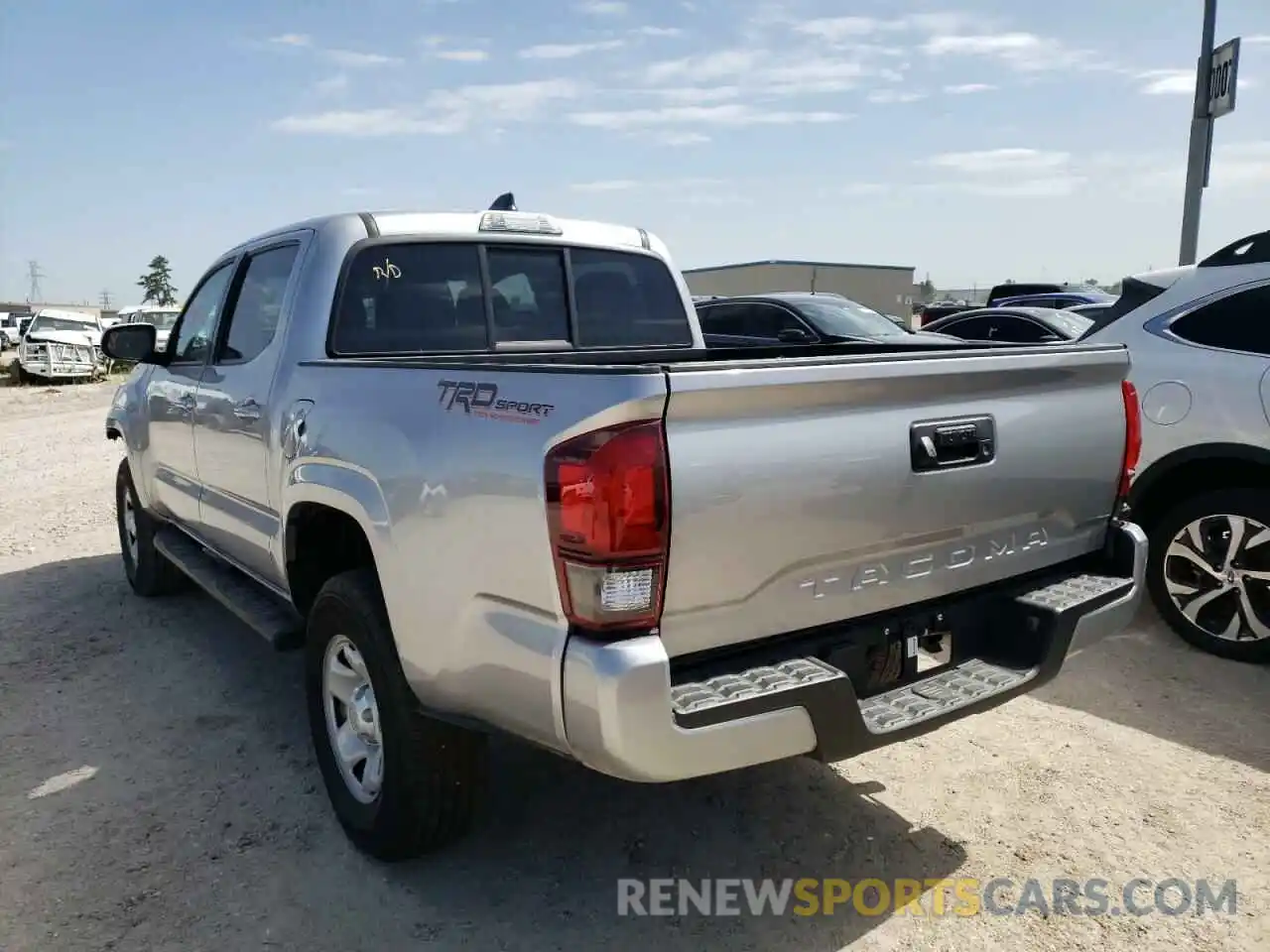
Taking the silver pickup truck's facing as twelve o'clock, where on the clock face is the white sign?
The white sign is roughly at 3 o'clock from the silver pickup truck.

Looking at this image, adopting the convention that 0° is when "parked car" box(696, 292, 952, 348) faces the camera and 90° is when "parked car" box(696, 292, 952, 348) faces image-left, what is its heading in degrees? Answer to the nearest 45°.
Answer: approximately 315°

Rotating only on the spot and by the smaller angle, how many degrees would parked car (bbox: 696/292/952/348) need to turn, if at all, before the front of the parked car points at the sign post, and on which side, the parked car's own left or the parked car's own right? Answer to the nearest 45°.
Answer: approximately 45° to the parked car's own left

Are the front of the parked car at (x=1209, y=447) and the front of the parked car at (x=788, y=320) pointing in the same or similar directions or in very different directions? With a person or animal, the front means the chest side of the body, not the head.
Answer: same or similar directions

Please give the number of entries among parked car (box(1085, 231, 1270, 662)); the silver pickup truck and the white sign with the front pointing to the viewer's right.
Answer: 1

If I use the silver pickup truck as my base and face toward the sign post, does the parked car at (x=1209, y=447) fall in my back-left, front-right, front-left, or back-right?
front-right

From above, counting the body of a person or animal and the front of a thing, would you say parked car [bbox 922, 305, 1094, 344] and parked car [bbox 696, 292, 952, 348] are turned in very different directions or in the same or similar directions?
same or similar directions

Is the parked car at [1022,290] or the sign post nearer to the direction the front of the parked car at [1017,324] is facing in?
the sign post

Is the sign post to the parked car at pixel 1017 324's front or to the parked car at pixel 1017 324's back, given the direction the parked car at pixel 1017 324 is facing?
to the front

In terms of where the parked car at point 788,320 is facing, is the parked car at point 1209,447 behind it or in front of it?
in front

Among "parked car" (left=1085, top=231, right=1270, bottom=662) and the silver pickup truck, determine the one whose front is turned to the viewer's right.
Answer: the parked car

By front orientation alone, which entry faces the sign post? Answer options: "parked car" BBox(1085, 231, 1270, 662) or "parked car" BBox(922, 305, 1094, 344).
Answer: "parked car" BBox(922, 305, 1094, 344)

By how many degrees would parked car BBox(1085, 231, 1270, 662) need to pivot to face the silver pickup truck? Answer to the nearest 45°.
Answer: approximately 135° to its right

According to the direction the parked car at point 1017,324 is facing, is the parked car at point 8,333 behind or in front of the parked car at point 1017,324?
behind

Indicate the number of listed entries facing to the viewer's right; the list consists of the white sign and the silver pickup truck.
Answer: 0

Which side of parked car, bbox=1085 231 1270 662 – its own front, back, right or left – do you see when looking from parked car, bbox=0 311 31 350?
back

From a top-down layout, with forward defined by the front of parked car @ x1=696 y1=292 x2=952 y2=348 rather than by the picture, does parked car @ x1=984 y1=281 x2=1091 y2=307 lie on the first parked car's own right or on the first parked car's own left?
on the first parked car's own left

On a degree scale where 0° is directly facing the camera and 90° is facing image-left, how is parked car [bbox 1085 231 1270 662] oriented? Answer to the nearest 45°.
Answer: approximately 270°

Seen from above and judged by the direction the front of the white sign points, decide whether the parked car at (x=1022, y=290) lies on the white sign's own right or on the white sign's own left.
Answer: on the white sign's own right
